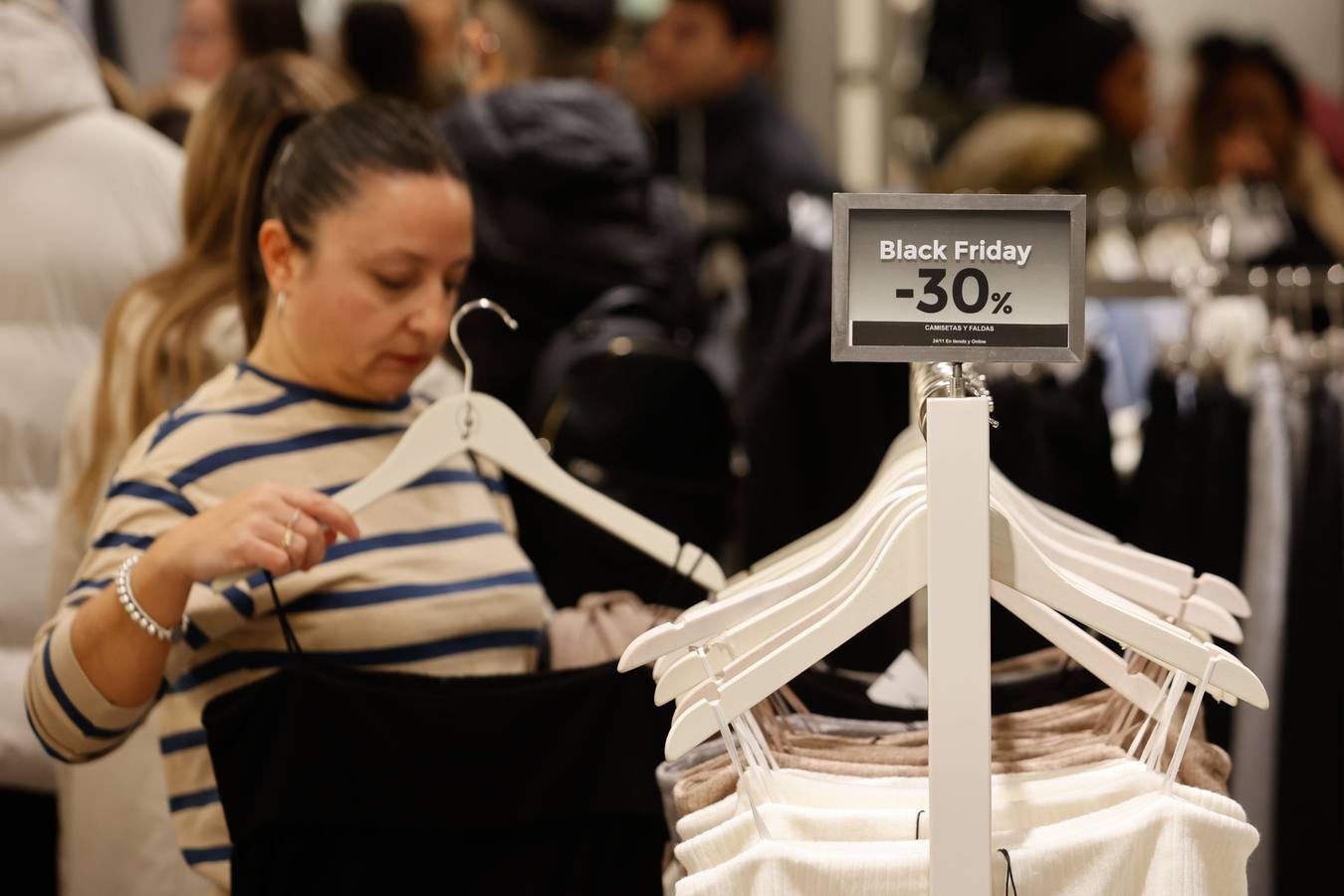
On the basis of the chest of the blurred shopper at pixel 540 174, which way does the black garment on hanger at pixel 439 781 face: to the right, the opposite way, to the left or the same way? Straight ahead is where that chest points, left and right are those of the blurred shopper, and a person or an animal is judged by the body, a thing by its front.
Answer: the opposite way

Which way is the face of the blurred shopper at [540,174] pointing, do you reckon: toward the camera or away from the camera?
away from the camera

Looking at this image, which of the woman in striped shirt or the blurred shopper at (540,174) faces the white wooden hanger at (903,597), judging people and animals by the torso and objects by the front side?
the woman in striped shirt

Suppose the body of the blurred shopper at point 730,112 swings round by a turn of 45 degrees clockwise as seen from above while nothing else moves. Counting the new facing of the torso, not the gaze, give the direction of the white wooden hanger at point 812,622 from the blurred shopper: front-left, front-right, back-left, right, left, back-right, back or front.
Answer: left

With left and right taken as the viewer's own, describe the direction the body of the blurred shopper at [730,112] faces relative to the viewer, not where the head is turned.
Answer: facing the viewer and to the left of the viewer

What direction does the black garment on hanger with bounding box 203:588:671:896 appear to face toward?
toward the camera

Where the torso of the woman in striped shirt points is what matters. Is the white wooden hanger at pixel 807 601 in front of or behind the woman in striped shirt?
in front

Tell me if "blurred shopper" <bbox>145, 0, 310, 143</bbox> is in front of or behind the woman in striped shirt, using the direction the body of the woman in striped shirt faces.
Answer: behind

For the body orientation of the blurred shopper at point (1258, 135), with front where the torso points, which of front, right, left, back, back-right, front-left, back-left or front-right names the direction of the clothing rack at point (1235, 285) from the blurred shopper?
front-left

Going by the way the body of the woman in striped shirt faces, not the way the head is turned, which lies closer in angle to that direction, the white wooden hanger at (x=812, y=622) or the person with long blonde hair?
the white wooden hanger

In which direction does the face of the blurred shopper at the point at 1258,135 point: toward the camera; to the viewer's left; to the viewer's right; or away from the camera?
toward the camera

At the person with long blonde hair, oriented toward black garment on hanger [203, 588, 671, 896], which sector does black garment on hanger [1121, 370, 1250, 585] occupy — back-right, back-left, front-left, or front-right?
front-left

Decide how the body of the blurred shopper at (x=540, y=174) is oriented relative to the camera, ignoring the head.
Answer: away from the camera

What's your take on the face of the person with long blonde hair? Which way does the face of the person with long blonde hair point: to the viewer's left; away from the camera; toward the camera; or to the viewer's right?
away from the camera

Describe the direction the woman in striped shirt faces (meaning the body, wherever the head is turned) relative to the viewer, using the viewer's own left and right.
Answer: facing the viewer and to the right of the viewer

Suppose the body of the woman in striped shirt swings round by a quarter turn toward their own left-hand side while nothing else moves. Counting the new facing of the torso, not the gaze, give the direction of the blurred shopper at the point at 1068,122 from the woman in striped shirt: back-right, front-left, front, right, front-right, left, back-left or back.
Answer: front

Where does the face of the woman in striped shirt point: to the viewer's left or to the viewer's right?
to the viewer's right
